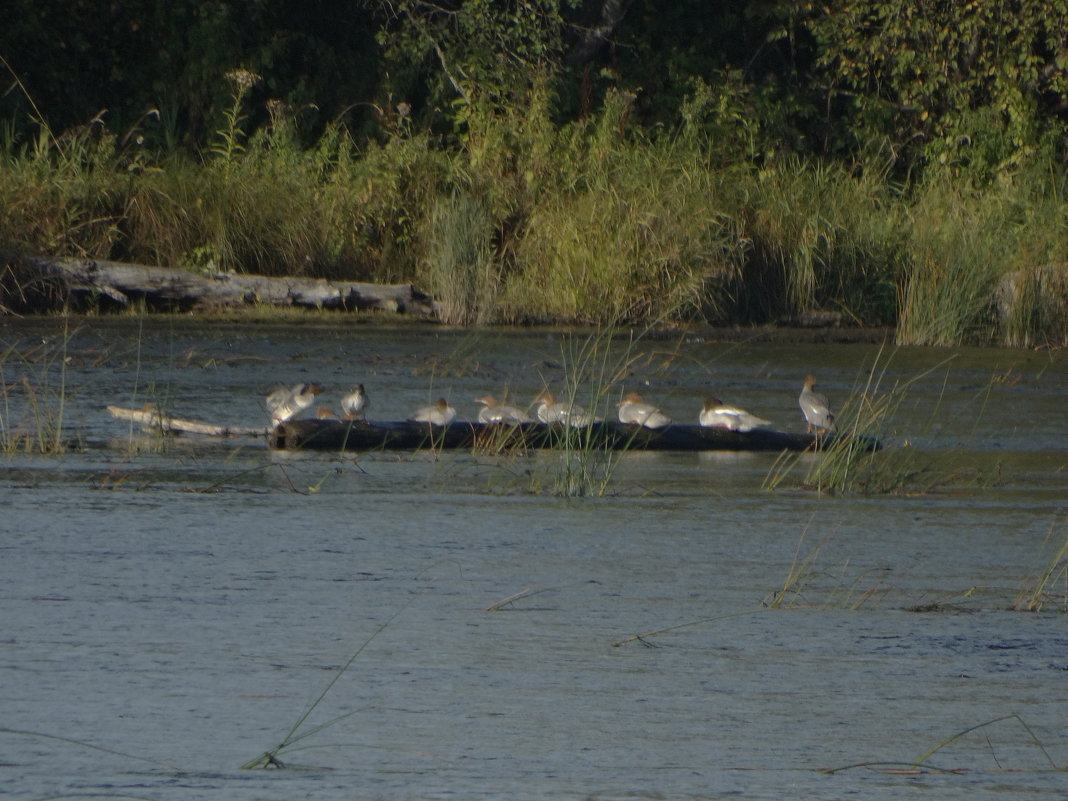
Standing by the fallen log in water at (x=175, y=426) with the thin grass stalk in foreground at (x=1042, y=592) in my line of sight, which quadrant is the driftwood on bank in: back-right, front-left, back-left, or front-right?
back-left

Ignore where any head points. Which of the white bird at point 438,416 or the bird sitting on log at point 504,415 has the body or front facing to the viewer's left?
the bird sitting on log

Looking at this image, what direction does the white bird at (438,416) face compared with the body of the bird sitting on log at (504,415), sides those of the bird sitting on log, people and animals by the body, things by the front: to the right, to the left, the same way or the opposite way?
the opposite way

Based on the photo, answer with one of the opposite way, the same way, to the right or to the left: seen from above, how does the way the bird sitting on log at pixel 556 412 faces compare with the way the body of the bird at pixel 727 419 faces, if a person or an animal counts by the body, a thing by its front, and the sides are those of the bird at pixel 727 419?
the same way

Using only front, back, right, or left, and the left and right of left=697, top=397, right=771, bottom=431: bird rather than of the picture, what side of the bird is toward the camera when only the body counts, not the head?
left

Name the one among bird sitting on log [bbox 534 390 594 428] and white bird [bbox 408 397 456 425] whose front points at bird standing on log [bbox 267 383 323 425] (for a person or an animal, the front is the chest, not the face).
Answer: bird sitting on log [bbox 534 390 594 428]

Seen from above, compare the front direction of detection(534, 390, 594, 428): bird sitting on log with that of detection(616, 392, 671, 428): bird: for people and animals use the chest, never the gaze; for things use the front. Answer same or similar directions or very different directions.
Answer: same or similar directions

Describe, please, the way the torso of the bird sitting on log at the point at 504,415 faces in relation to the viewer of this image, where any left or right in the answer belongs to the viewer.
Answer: facing to the left of the viewer

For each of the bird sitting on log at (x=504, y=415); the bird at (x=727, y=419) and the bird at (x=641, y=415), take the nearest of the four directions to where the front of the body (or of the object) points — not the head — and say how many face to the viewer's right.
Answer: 0

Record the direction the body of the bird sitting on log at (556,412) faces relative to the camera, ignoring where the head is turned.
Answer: to the viewer's left

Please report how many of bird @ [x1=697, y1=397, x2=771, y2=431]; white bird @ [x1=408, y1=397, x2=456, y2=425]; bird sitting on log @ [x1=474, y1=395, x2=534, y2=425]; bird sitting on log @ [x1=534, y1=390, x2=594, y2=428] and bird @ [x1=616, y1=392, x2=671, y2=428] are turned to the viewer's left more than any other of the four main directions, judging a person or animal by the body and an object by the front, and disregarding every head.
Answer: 4

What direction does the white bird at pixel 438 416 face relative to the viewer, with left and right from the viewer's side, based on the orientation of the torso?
facing to the right of the viewer

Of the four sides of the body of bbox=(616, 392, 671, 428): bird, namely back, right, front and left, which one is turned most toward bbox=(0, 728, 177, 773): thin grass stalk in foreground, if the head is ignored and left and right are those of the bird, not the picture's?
left

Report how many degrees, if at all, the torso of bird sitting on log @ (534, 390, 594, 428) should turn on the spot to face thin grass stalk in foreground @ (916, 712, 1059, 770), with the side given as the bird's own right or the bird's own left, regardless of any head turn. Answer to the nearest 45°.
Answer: approximately 90° to the bird's own left

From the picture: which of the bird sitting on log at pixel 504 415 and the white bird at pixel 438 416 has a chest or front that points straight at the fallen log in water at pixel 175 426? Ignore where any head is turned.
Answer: the bird sitting on log

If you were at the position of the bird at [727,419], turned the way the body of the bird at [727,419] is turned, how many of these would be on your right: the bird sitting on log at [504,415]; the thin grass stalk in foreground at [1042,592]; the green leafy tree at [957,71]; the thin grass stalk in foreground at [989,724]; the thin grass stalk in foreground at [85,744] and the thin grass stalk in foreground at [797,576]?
1

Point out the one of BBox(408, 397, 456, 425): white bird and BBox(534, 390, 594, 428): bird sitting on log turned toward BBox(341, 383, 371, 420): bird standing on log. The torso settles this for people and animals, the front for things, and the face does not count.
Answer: BBox(534, 390, 594, 428): bird sitting on log

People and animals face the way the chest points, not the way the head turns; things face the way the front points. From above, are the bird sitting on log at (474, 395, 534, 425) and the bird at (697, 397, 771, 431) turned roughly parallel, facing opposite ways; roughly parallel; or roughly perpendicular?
roughly parallel
